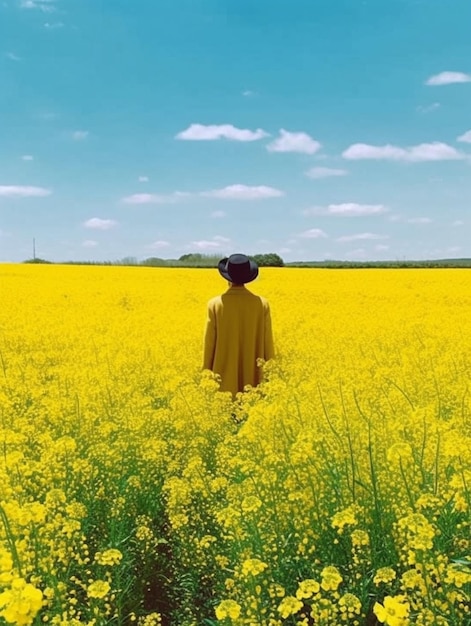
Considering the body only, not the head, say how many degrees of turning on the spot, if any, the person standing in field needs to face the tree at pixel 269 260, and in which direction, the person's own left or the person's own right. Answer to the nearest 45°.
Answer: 0° — they already face it

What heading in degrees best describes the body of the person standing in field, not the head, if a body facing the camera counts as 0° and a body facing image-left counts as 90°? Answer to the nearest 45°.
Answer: approximately 180°

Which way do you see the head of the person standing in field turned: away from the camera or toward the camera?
away from the camera
